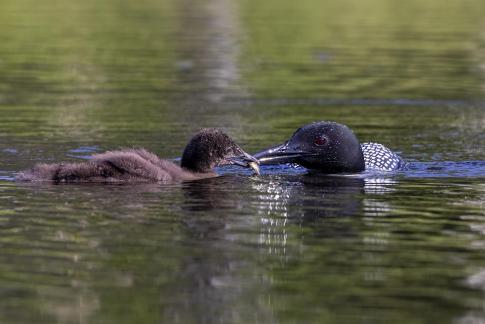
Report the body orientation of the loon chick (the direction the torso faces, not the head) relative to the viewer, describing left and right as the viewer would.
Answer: facing to the right of the viewer
